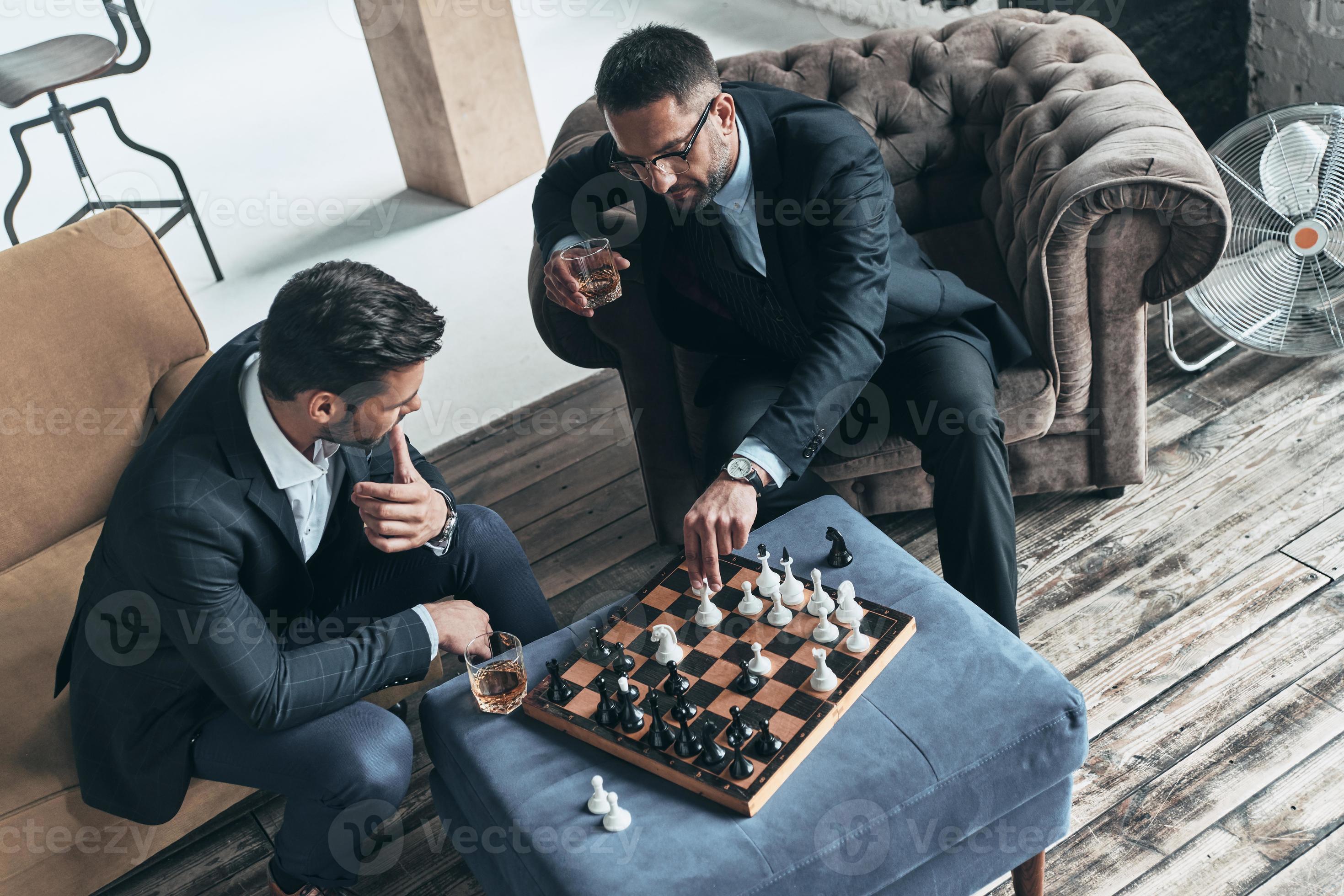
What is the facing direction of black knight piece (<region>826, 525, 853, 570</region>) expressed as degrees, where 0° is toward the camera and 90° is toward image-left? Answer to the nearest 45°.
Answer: approximately 90°

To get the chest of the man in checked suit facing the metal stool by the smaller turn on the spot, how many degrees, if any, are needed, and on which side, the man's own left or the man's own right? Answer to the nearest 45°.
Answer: approximately 90° to the man's own left

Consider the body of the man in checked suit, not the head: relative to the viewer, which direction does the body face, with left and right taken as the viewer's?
facing to the right of the viewer

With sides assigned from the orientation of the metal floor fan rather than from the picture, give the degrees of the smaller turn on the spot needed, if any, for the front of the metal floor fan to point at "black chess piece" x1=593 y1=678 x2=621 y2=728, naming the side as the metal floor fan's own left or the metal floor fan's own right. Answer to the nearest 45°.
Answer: approximately 45° to the metal floor fan's own right

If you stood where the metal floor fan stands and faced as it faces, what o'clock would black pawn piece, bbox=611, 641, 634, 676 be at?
The black pawn piece is roughly at 1 o'clock from the metal floor fan.

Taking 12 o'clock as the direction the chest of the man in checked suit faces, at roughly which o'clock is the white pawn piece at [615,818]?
The white pawn piece is roughly at 2 o'clock from the man in checked suit.

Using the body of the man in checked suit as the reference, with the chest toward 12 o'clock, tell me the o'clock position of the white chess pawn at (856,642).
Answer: The white chess pawn is roughly at 1 o'clock from the man in checked suit.
